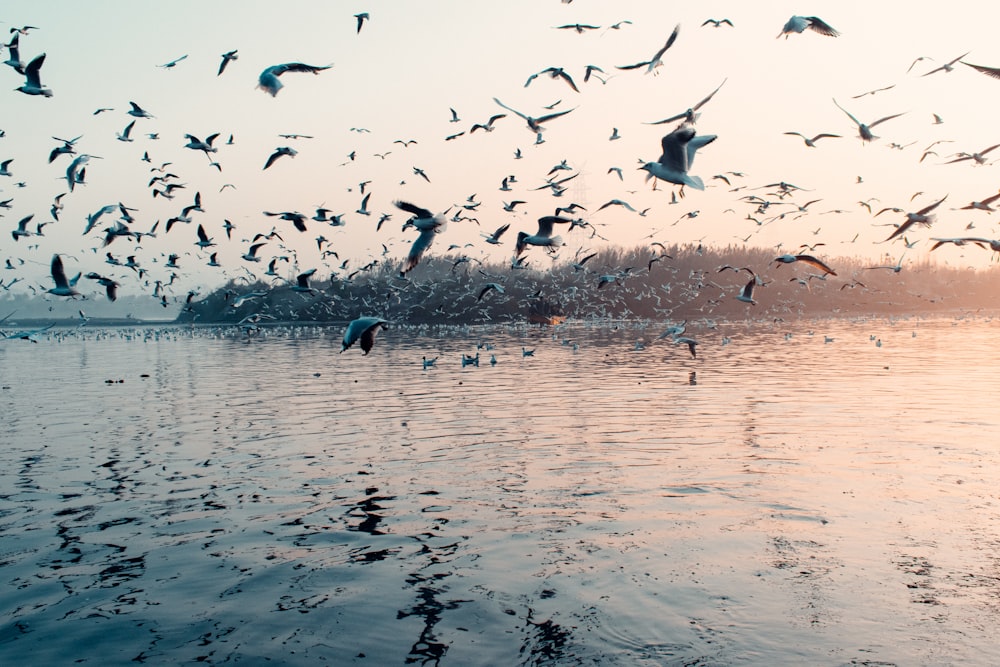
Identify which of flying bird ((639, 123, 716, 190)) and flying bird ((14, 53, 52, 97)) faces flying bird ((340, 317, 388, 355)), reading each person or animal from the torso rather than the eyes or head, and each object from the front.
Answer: flying bird ((639, 123, 716, 190))

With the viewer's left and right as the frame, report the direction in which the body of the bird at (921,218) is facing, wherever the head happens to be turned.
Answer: facing to the left of the viewer

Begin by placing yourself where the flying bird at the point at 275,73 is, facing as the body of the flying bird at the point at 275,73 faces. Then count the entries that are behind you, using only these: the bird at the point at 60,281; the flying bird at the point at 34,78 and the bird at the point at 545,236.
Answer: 1

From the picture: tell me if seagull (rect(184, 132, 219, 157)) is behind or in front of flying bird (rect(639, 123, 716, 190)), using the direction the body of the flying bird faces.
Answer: in front

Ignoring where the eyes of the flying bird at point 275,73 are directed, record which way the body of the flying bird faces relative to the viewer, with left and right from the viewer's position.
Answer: facing to the left of the viewer

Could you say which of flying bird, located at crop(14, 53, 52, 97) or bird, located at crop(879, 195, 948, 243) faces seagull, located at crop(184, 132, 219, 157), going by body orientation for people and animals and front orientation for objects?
the bird

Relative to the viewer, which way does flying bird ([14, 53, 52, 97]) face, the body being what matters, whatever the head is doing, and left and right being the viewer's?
facing to the left of the viewer

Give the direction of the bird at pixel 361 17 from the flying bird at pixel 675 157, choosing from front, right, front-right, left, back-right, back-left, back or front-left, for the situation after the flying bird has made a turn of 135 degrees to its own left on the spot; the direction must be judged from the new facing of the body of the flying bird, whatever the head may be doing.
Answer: back

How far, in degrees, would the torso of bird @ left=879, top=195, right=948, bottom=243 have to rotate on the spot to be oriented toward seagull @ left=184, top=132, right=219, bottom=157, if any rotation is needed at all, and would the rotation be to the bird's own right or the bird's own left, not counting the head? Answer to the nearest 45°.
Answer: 0° — it already faces it
